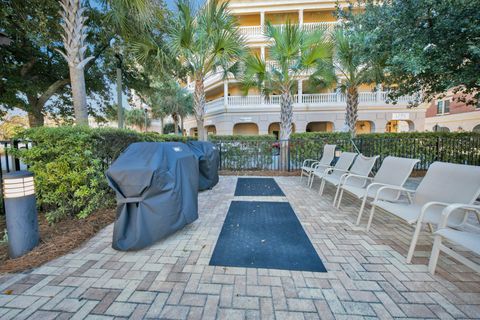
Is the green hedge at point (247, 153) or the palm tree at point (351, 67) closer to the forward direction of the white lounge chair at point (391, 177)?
the green hedge

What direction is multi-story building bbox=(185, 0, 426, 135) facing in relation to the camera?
toward the camera

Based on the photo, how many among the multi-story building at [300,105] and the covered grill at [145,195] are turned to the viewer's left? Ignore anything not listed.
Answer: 0

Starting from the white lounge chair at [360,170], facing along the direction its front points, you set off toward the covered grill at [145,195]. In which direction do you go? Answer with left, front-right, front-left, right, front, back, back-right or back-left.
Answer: front

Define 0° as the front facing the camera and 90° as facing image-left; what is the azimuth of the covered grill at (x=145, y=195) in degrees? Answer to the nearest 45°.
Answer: approximately 315°

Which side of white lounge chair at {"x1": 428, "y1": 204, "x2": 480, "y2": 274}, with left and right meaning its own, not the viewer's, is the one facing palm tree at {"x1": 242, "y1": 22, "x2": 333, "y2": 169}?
right

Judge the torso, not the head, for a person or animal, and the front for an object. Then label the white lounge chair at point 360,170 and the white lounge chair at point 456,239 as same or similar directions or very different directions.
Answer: same or similar directions

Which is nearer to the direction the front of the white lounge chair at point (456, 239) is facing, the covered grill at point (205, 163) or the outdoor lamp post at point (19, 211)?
the outdoor lamp post

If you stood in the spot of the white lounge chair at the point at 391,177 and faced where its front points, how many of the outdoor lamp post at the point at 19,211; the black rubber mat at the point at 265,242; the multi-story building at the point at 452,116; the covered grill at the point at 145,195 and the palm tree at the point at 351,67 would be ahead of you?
3

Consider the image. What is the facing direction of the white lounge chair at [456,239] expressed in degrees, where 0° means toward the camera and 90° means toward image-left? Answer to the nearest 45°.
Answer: approximately 45°

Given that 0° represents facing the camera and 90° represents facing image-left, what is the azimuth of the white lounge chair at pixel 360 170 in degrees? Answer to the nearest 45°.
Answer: approximately 45°

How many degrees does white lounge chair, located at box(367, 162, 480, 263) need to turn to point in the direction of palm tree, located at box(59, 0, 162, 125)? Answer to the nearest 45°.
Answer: approximately 45° to its right

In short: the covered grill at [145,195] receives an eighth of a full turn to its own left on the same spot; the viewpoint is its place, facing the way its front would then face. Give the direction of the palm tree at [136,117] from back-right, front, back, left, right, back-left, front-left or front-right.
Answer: left

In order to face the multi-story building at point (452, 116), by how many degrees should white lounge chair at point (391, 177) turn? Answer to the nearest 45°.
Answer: approximately 135° to its right

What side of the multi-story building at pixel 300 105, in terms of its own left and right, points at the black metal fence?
front

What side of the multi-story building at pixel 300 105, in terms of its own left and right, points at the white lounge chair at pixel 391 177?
front
